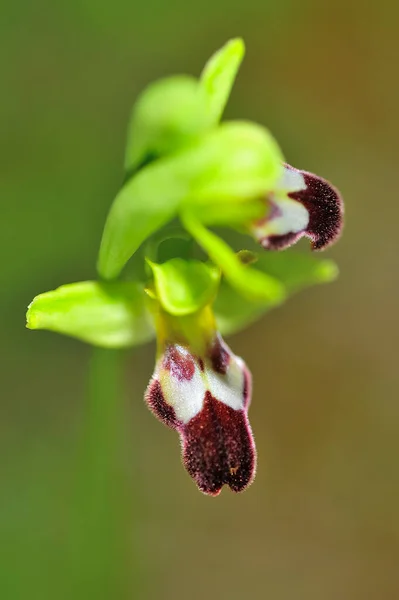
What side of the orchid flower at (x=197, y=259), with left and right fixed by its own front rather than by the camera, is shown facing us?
front
